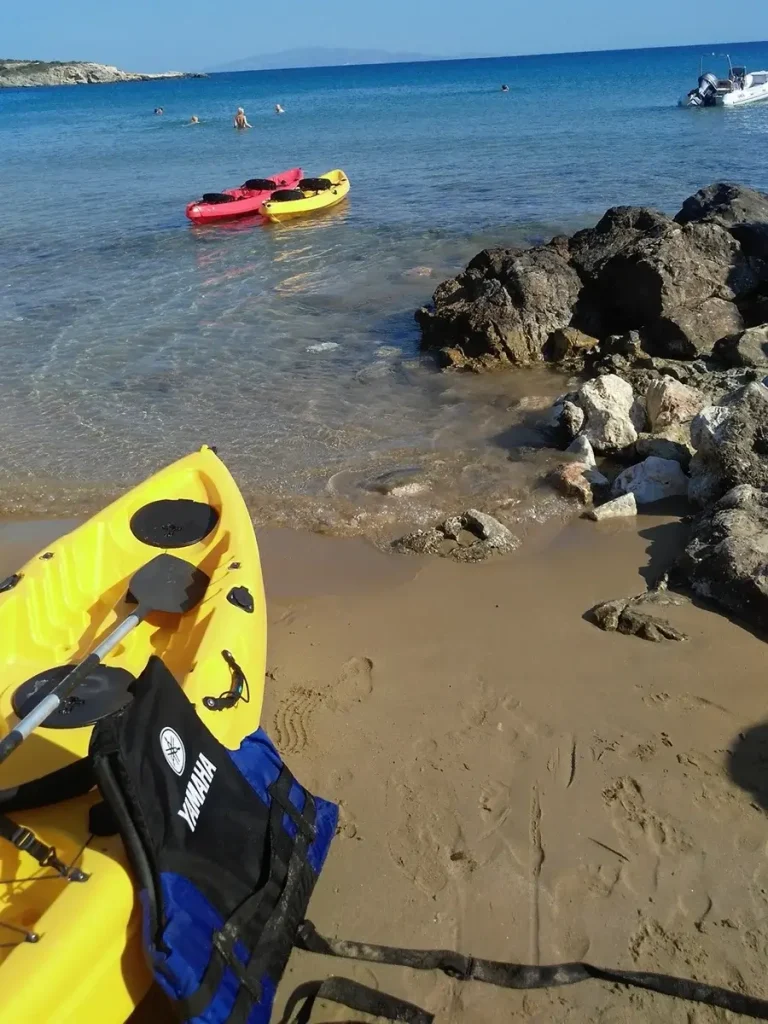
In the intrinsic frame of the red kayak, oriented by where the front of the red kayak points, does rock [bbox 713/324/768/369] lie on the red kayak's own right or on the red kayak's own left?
on the red kayak's own right

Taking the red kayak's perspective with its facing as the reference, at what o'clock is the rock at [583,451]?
The rock is roughly at 4 o'clock from the red kayak.

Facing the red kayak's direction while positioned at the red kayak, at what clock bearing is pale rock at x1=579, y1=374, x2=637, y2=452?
The pale rock is roughly at 4 o'clock from the red kayak.

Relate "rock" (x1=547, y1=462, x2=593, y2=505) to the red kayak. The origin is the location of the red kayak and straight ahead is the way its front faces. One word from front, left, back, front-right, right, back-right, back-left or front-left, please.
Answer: back-right

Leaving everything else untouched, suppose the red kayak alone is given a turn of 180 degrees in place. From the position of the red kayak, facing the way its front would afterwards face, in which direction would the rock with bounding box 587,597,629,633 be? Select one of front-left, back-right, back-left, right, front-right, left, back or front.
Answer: front-left

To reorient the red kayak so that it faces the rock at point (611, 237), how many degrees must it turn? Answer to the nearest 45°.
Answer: approximately 90° to its right

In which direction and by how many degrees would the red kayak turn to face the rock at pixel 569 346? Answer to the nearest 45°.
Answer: approximately 135° to its right

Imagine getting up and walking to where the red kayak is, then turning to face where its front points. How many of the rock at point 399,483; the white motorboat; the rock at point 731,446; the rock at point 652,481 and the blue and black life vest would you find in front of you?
1

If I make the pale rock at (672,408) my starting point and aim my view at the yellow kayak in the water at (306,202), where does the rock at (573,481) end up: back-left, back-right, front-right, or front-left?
back-left

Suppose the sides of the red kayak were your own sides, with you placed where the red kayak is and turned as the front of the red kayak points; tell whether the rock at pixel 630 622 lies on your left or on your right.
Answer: on your right

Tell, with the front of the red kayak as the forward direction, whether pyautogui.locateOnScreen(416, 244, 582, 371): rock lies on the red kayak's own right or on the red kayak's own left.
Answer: on the red kayak's own right

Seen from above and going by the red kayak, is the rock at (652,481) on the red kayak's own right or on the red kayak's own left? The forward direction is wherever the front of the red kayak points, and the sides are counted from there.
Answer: on the red kayak's own right

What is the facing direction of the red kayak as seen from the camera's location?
facing away from the viewer and to the right of the viewer

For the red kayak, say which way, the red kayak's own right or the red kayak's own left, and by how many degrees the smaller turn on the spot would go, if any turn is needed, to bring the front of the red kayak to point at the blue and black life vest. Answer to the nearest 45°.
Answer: approximately 135° to the red kayak's own right

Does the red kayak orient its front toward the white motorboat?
yes
